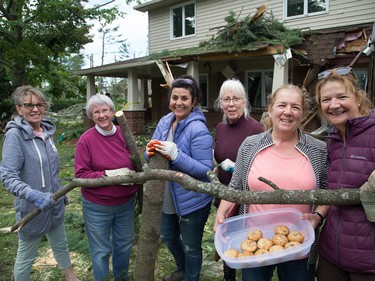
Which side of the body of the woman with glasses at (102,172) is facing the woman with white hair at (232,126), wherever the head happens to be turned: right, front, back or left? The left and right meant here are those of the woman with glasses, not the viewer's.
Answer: left

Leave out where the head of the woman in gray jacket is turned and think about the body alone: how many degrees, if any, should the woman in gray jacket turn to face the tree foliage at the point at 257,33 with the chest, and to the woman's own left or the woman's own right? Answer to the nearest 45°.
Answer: approximately 90° to the woman's own left

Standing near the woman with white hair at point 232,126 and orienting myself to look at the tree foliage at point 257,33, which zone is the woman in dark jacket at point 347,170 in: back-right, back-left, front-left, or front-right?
back-right

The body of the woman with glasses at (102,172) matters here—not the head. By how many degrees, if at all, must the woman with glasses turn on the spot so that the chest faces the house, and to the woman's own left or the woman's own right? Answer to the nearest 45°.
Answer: approximately 135° to the woman's own left

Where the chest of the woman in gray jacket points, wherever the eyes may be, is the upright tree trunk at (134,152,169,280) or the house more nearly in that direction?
the upright tree trunk

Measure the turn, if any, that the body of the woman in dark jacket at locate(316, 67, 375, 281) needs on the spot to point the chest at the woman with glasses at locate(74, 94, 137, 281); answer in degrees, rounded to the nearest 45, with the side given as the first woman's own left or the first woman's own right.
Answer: approximately 45° to the first woman's own right

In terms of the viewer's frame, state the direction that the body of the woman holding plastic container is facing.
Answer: toward the camera

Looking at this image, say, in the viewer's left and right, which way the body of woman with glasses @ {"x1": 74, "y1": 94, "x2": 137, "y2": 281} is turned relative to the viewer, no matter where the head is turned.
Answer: facing the viewer

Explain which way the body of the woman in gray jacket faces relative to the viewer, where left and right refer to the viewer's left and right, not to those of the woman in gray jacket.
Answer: facing the viewer and to the right of the viewer

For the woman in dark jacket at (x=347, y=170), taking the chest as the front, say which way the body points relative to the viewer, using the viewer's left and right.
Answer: facing the viewer and to the left of the viewer

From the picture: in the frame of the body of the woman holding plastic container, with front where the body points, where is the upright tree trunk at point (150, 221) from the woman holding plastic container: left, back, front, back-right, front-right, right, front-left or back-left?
right

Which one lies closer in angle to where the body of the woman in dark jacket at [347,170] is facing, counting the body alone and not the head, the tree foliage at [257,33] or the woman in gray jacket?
the woman in gray jacket

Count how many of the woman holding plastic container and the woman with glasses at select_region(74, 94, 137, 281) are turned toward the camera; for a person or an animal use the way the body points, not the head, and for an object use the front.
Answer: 2

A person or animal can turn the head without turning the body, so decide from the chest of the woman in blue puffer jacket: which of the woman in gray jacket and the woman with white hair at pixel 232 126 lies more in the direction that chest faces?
the woman in gray jacket

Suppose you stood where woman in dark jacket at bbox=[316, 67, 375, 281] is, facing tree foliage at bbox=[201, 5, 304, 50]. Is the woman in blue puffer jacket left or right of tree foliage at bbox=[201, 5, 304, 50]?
left
